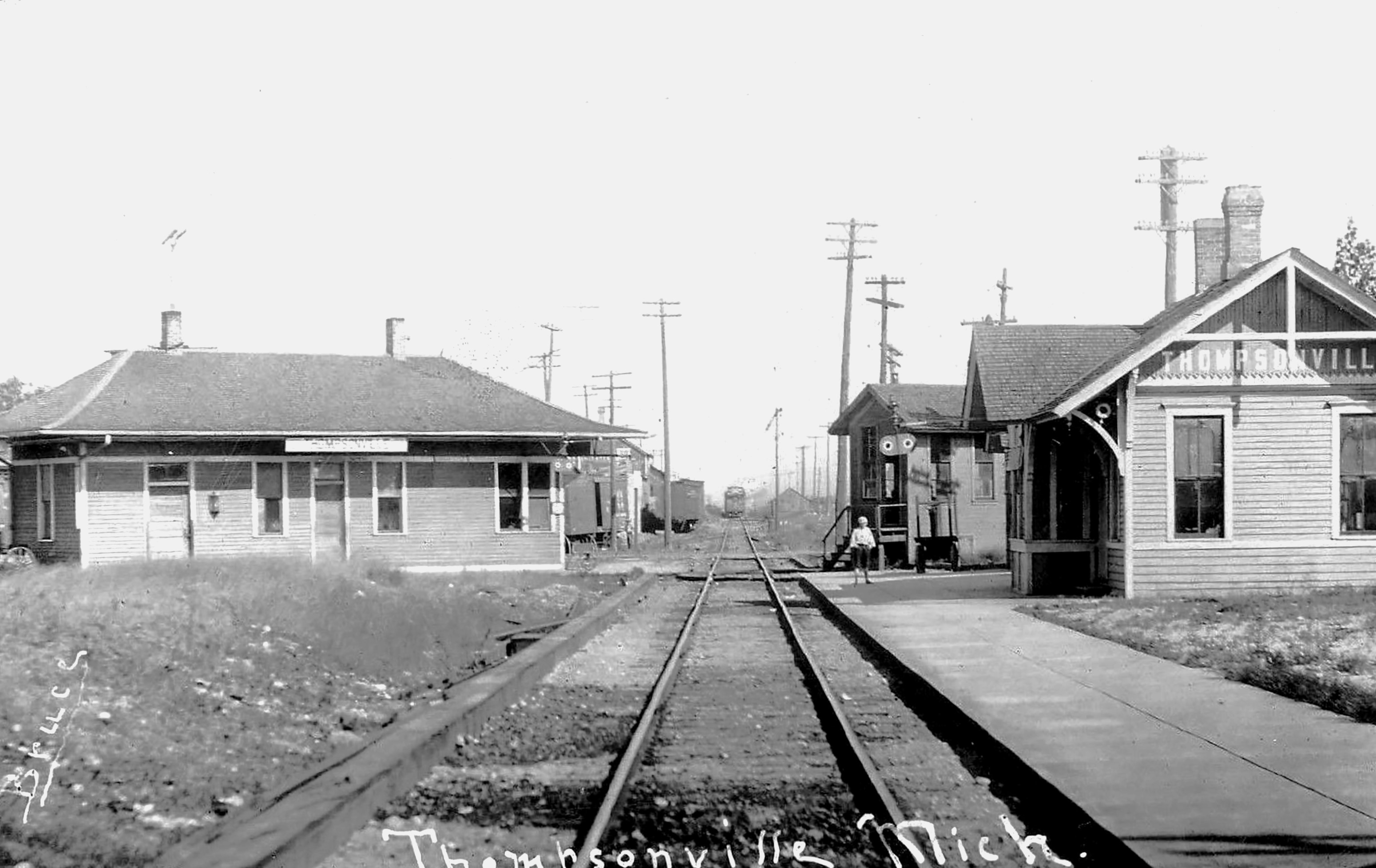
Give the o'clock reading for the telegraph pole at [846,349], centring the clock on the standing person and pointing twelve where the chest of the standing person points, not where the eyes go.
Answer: The telegraph pole is roughly at 6 o'clock from the standing person.

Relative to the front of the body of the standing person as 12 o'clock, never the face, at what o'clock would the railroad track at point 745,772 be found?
The railroad track is roughly at 12 o'clock from the standing person.

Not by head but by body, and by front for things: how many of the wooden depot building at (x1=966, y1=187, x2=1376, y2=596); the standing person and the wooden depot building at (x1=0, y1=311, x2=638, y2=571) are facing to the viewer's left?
1

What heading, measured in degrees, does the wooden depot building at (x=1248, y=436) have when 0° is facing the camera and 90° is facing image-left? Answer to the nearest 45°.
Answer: approximately 90°

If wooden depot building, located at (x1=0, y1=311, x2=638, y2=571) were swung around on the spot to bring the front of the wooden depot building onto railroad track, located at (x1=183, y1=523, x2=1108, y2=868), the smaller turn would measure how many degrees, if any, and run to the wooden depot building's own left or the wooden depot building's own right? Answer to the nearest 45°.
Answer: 0° — it already faces it

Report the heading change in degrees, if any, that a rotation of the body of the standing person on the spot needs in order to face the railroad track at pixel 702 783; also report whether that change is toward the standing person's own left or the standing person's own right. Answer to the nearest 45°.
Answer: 0° — they already face it

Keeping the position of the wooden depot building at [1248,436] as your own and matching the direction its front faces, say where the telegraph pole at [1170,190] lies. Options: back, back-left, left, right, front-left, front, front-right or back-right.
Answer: right

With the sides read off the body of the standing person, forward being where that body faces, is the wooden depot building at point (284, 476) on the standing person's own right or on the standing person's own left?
on the standing person's own right

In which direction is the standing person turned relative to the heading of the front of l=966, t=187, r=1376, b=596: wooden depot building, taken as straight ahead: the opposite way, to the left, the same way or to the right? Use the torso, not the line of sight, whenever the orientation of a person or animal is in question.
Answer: to the left
